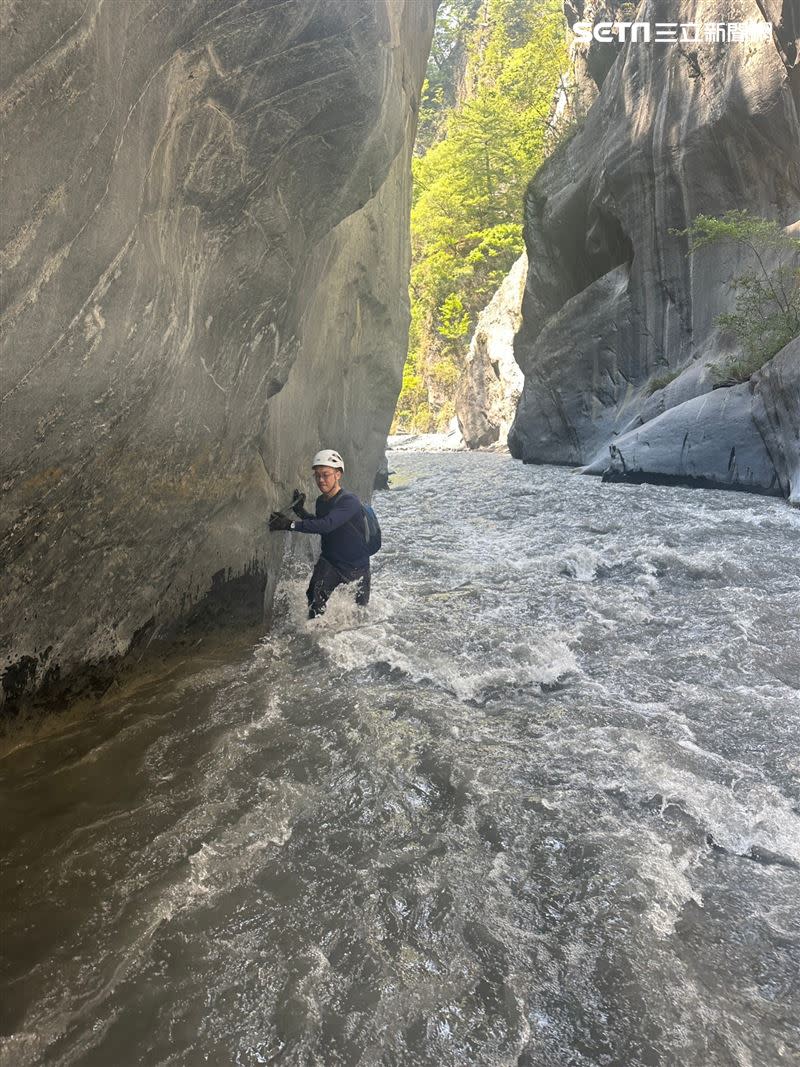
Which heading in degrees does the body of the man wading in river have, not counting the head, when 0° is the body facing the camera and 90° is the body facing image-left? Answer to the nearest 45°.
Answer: approximately 45°

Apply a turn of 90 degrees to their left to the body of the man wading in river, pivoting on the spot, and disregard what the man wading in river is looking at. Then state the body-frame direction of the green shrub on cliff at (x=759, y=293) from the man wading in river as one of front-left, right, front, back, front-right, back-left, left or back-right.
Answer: left
